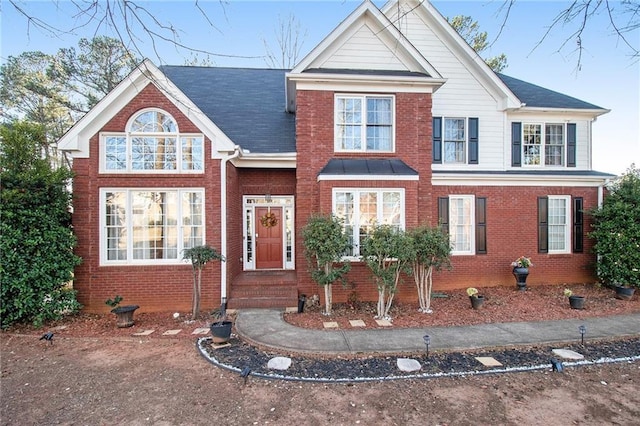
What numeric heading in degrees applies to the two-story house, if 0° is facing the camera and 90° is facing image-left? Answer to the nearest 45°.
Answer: approximately 0°

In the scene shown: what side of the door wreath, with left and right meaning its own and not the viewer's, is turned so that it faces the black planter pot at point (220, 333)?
front

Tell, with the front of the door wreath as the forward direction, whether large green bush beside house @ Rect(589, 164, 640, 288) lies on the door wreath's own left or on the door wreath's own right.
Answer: on the door wreath's own left

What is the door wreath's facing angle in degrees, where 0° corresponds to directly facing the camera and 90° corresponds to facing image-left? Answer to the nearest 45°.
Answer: approximately 0°

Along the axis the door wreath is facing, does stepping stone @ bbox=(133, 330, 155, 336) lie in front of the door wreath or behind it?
in front

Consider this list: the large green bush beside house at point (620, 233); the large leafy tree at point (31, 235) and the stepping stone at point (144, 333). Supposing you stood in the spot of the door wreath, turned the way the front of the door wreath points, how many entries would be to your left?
1

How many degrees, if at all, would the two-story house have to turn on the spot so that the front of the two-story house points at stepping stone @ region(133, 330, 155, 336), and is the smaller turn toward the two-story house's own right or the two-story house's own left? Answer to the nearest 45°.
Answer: approximately 45° to the two-story house's own right

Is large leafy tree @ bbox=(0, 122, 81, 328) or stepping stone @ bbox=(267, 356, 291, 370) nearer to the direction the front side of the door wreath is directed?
the stepping stone

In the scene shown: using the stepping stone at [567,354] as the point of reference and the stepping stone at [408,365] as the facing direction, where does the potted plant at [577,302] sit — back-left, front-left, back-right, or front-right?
back-right

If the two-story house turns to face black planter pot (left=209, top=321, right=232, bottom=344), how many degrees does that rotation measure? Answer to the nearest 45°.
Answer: approximately 45° to its right

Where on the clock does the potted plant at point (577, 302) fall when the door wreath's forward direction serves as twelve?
The potted plant is roughly at 10 o'clock from the door wreath.

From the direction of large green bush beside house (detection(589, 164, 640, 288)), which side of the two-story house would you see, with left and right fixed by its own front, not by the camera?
left

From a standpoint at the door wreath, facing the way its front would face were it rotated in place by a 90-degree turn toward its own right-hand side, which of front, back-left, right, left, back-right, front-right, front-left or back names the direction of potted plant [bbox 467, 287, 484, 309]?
back-left
